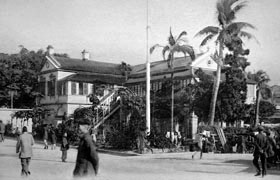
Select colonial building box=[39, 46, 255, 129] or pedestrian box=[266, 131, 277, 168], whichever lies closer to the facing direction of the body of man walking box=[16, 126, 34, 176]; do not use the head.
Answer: the colonial building

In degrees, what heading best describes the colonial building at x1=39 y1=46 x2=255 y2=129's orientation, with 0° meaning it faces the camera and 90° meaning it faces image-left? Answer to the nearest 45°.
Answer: approximately 315°

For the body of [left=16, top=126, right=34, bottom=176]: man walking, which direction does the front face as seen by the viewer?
away from the camera

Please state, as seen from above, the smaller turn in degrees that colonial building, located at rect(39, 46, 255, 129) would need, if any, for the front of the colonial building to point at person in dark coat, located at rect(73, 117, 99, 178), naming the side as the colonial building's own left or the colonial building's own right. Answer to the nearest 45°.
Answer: approximately 45° to the colonial building's own right
